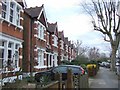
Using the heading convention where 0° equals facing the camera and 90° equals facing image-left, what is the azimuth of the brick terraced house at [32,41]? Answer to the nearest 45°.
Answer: approximately 315°

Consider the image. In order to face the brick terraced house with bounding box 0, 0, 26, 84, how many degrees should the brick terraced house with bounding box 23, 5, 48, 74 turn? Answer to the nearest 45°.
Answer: approximately 45° to its right

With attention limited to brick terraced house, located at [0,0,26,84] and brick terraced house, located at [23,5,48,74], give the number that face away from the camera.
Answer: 0

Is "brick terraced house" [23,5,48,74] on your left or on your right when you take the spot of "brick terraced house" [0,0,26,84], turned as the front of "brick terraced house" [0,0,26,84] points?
on your left

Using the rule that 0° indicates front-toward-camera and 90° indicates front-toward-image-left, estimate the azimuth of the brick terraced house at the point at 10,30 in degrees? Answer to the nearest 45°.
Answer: approximately 315°
